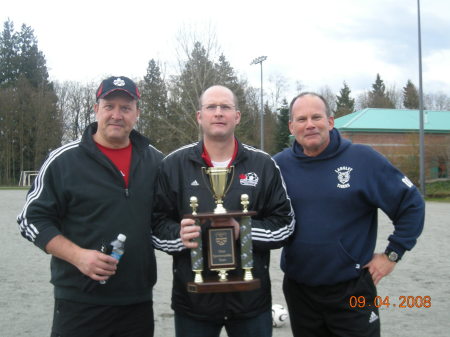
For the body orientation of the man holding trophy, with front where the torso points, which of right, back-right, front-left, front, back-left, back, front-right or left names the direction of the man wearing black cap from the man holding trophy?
right

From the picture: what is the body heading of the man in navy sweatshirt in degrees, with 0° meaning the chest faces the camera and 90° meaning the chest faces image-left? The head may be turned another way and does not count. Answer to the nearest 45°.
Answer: approximately 45°

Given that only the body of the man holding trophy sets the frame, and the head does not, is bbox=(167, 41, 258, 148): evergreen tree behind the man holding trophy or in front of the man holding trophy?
behind

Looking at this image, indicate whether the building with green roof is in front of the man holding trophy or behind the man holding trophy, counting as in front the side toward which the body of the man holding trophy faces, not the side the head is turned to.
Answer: behind

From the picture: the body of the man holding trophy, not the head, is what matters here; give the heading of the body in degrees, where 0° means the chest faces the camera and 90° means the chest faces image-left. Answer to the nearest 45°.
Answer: approximately 0°

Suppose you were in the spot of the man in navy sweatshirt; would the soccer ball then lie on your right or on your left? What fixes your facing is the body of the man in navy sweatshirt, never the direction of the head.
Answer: on your right

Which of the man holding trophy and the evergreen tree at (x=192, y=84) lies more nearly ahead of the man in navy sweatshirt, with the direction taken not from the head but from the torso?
the man holding trophy
